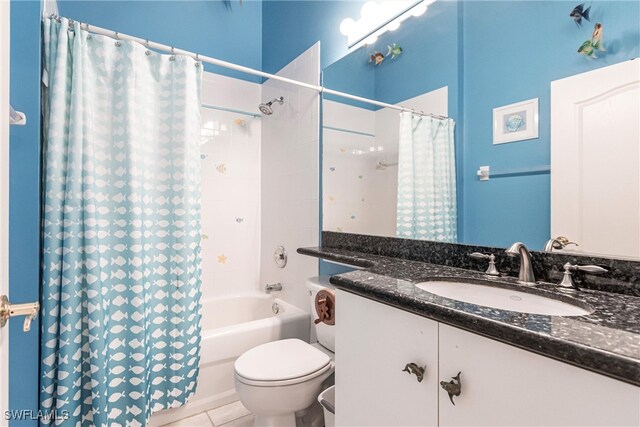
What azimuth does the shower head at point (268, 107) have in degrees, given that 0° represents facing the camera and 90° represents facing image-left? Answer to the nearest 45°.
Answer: approximately 45°

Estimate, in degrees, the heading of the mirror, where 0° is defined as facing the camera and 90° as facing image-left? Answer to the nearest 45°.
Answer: approximately 45°

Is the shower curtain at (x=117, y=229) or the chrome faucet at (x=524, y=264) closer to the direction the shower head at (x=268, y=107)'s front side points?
the shower curtain

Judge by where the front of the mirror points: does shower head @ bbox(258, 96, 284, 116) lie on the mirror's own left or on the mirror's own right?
on the mirror's own right
